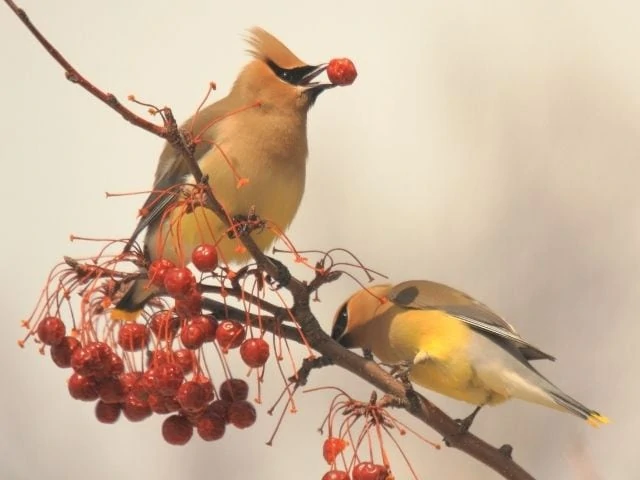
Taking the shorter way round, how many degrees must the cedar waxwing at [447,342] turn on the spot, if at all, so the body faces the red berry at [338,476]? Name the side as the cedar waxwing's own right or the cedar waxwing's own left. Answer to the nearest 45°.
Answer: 0° — it already faces it

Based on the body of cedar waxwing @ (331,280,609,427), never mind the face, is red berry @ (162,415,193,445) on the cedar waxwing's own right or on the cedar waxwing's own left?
on the cedar waxwing's own left

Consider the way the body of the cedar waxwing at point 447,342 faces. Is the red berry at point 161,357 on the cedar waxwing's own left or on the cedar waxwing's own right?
on the cedar waxwing's own left

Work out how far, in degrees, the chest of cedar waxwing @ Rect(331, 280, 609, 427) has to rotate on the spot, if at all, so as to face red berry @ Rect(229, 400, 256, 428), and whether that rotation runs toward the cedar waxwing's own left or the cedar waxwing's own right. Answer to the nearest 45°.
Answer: approximately 45° to the cedar waxwing's own left

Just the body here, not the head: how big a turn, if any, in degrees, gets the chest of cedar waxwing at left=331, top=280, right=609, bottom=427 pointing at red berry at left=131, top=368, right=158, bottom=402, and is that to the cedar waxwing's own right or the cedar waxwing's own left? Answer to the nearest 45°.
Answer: approximately 45° to the cedar waxwing's own left

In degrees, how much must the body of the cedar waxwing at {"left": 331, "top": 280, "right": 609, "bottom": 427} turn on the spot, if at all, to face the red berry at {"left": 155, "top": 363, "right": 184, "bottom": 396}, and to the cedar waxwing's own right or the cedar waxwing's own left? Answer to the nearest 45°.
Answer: approximately 45° to the cedar waxwing's own left

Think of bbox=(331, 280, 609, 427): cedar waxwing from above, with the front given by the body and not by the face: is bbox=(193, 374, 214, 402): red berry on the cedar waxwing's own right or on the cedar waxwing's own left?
on the cedar waxwing's own left

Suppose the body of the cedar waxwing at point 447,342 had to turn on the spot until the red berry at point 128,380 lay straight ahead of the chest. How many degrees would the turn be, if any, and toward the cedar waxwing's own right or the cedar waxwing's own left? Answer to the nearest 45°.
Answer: approximately 45° to the cedar waxwing's own left

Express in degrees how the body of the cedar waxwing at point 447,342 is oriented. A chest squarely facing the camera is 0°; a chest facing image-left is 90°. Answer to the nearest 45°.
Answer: approximately 90°
